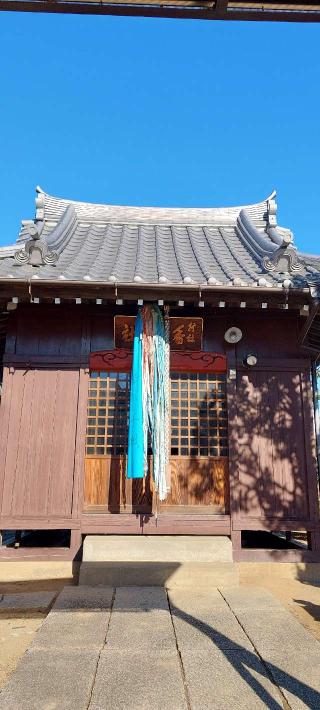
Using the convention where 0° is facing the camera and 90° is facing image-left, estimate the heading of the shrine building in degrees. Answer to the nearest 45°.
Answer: approximately 0°
